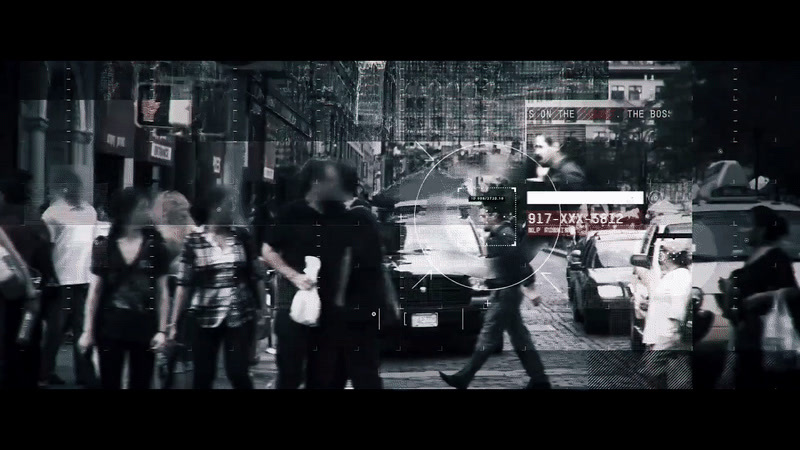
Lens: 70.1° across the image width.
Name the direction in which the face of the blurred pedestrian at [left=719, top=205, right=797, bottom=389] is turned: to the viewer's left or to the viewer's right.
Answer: to the viewer's left

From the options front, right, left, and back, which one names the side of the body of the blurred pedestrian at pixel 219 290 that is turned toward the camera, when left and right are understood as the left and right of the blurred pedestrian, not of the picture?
front

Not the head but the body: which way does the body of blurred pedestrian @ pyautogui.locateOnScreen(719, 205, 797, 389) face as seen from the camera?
to the viewer's left

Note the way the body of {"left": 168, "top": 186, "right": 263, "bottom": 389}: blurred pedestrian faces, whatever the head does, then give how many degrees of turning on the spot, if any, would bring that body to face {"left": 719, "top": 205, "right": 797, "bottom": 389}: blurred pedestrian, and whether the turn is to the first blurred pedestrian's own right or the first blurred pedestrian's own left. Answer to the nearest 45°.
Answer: approximately 90° to the first blurred pedestrian's own left

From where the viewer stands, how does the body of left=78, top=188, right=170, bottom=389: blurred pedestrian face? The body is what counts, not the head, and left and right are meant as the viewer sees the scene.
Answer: facing the viewer

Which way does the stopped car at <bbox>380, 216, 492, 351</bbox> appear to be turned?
toward the camera

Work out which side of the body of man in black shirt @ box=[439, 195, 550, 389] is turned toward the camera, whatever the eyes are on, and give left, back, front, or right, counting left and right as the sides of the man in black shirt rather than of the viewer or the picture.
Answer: left

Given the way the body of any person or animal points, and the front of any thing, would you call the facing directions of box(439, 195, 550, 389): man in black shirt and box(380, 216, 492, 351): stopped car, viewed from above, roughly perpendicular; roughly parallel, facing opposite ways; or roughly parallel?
roughly perpendicular

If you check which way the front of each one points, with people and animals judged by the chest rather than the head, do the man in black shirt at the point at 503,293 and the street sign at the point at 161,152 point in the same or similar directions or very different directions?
very different directions

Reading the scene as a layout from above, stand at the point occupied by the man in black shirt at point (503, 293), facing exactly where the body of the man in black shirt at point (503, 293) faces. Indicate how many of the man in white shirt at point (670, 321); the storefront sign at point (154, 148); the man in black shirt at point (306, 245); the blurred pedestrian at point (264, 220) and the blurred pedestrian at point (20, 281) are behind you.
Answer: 1
